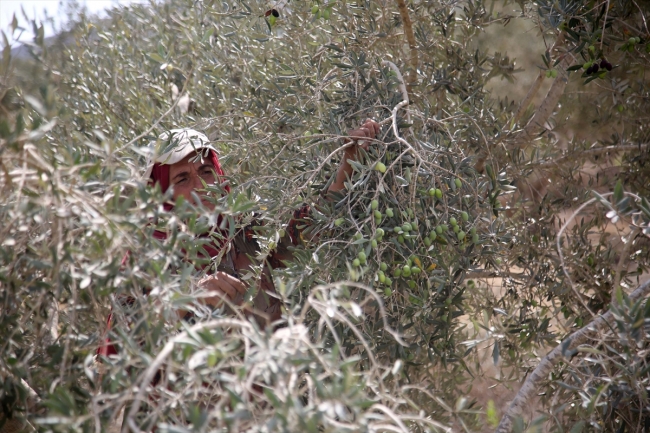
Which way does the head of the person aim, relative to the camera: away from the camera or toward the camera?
toward the camera

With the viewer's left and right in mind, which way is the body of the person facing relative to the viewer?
facing the viewer and to the right of the viewer
